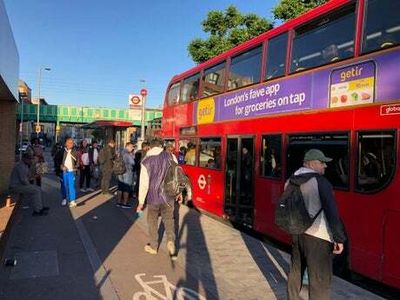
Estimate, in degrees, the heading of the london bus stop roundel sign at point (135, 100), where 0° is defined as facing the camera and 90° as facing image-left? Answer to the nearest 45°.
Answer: approximately 0°

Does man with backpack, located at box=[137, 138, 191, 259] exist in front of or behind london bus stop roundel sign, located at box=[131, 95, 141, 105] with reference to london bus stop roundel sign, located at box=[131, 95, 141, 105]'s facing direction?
in front

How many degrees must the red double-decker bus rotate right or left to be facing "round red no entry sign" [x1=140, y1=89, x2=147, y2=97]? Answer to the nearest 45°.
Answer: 0° — it already faces it

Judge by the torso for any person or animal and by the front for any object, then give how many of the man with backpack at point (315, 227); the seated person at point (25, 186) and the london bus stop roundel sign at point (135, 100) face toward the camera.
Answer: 1

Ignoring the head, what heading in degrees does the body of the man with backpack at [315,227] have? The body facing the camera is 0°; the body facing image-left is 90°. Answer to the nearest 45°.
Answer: approximately 225°

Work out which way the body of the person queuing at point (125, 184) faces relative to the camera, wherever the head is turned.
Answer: to the viewer's right

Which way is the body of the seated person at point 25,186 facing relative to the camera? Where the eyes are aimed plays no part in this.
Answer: to the viewer's right
